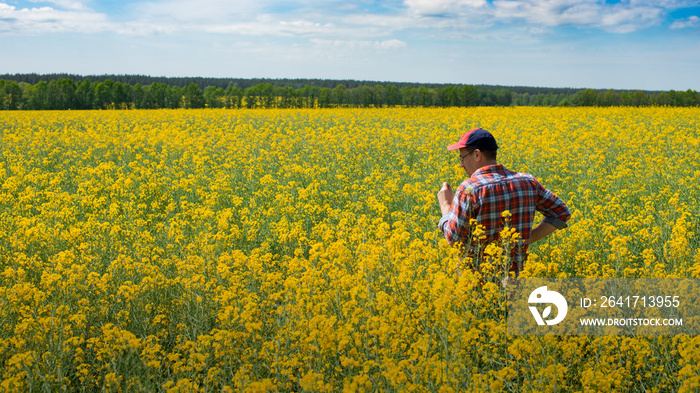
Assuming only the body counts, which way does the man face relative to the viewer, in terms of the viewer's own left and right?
facing away from the viewer and to the left of the viewer
